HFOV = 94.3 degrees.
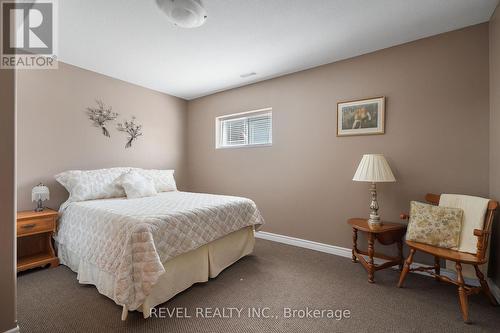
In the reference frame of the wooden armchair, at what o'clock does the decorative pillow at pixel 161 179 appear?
The decorative pillow is roughly at 1 o'clock from the wooden armchair.

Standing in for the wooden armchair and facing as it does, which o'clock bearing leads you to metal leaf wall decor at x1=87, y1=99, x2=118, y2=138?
The metal leaf wall decor is roughly at 1 o'clock from the wooden armchair.

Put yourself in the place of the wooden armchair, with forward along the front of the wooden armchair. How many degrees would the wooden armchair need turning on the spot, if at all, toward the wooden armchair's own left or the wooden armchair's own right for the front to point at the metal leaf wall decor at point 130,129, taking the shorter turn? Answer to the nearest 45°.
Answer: approximately 45° to the wooden armchair's own right

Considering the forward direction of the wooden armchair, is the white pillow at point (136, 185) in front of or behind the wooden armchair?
in front

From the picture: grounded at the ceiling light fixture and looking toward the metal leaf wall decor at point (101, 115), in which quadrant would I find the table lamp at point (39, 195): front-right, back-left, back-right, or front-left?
front-left

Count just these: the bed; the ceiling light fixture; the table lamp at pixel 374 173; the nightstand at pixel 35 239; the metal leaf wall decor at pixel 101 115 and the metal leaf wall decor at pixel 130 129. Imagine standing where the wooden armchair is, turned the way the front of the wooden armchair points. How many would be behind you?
0

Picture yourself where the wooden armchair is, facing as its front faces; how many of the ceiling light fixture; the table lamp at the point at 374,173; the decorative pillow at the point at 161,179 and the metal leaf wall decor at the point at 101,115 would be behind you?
0

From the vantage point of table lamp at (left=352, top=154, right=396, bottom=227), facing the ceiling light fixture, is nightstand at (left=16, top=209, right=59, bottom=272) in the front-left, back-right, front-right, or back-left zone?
front-right

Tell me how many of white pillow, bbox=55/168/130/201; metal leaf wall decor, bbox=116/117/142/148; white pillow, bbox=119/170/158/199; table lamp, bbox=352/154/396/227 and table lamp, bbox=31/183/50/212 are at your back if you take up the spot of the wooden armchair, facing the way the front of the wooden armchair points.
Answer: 0

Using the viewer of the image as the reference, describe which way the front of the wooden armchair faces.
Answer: facing the viewer and to the left of the viewer

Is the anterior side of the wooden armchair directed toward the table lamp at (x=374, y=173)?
no

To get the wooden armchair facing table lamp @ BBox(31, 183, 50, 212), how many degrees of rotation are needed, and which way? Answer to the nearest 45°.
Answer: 0° — it already faces it

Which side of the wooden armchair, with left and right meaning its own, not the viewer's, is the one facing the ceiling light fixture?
front

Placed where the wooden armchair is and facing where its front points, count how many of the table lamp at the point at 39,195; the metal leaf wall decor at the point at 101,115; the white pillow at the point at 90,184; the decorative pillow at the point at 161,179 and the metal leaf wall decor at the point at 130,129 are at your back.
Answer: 0

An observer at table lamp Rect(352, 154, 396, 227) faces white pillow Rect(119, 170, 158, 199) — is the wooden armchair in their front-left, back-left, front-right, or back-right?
back-left

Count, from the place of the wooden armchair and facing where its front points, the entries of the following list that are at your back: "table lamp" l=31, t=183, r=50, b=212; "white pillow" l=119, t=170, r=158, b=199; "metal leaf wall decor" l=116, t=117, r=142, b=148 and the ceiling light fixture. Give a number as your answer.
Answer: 0

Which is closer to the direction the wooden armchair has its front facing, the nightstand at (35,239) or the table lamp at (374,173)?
the nightstand
